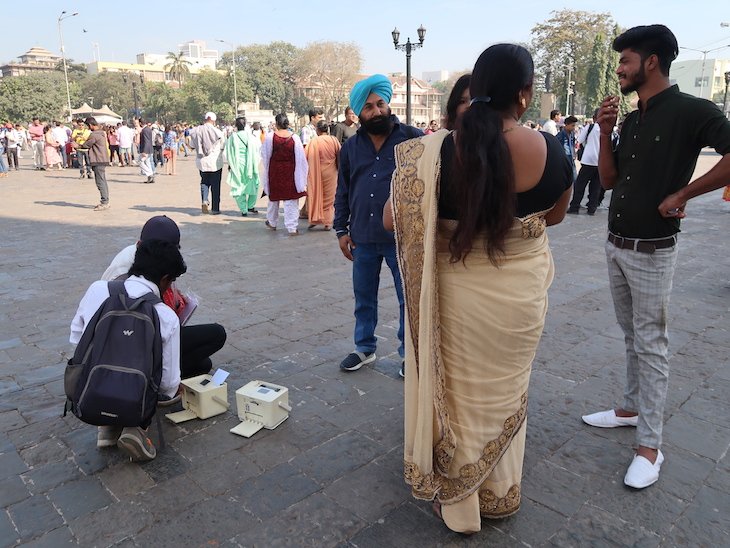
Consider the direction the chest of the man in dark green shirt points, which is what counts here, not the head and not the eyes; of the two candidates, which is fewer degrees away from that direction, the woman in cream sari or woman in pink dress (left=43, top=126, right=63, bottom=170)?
the woman in cream sari

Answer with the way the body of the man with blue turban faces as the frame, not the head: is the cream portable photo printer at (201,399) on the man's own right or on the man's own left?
on the man's own right

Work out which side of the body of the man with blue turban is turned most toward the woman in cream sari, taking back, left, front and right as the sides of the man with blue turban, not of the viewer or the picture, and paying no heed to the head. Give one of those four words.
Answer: front

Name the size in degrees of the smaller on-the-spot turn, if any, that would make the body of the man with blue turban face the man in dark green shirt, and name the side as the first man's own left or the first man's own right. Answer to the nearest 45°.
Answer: approximately 45° to the first man's own left

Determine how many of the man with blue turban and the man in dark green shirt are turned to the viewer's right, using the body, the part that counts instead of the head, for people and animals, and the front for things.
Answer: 0

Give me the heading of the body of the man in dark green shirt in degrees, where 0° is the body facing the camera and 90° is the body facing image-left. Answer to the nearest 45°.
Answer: approximately 45°

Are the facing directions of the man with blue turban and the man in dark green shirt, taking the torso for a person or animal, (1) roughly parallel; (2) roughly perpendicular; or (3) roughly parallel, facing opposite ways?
roughly perpendicular

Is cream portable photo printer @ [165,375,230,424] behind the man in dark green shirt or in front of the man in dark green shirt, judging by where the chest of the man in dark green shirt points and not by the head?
in front

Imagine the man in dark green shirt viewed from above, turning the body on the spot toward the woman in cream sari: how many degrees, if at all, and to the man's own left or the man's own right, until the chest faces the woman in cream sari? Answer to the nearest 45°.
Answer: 0° — they already face them

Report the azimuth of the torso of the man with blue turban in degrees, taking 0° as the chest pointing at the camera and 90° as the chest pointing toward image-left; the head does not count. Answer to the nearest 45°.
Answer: approximately 0°

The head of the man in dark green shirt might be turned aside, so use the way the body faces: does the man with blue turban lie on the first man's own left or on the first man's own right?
on the first man's own right

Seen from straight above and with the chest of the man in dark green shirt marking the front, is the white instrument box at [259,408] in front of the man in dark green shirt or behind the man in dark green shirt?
in front

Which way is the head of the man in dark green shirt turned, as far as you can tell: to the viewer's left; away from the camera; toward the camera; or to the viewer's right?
to the viewer's left
